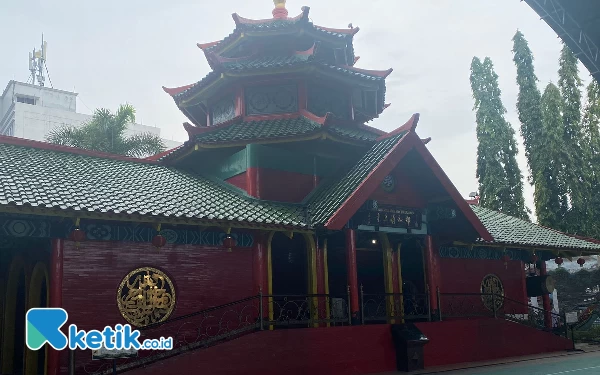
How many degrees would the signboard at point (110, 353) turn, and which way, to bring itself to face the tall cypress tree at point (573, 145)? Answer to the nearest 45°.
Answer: approximately 135° to its left

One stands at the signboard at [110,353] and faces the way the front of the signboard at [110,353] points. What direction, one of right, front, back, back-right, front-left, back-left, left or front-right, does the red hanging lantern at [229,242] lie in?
back-left

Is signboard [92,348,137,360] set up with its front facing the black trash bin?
no

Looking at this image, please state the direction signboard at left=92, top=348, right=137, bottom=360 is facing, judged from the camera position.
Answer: facing the viewer

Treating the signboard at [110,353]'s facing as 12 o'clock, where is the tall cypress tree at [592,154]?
The tall cypress tree is roughly at 8 o'clock from the signboard.

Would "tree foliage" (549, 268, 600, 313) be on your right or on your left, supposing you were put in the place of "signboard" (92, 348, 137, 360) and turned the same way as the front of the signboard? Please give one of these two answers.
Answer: on your left

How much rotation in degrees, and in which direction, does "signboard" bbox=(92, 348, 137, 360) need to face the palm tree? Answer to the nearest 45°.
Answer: approximately 180°

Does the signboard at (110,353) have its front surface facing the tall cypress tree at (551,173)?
no

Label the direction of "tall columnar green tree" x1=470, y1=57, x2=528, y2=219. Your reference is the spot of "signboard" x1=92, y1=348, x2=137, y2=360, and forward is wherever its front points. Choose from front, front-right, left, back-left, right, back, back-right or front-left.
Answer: back-left
